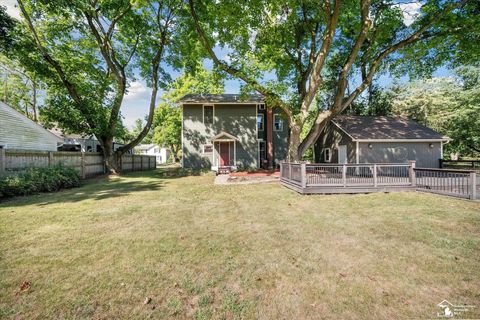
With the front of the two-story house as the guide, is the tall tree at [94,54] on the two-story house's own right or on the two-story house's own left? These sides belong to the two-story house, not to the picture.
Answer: on the two-story house's own right

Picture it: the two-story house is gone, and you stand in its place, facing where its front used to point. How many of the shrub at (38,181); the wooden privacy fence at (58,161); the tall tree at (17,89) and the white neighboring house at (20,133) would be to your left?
0

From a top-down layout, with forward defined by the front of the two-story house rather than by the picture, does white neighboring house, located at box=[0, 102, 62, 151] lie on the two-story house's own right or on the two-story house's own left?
on the two-story house's own right

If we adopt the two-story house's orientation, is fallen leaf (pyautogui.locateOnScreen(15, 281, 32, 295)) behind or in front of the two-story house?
in front

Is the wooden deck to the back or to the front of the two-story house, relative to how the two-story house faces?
to the front

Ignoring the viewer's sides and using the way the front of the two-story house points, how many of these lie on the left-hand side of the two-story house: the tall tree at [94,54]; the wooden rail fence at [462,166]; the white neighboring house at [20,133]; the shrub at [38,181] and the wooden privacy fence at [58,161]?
1

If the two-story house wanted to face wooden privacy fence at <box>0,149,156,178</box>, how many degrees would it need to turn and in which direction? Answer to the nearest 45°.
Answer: approximately 45° to its right

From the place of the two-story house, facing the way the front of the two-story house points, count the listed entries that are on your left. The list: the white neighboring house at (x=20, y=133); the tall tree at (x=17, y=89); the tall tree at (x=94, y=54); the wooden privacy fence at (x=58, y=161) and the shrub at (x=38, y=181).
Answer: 0

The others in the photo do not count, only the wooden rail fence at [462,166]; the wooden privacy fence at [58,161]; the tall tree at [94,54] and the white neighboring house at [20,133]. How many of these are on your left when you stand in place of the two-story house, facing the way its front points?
1

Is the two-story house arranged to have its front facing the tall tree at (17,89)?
no

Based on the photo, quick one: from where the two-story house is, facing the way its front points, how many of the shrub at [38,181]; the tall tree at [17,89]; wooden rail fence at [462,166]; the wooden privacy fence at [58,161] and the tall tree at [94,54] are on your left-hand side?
1

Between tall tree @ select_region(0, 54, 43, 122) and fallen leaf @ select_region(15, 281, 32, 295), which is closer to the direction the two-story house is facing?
the fallen leaf

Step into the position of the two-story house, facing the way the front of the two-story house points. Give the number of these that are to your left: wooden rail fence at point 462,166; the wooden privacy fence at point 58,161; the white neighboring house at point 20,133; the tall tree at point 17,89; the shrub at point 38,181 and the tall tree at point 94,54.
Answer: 1

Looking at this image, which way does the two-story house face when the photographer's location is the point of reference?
facing the viewer
